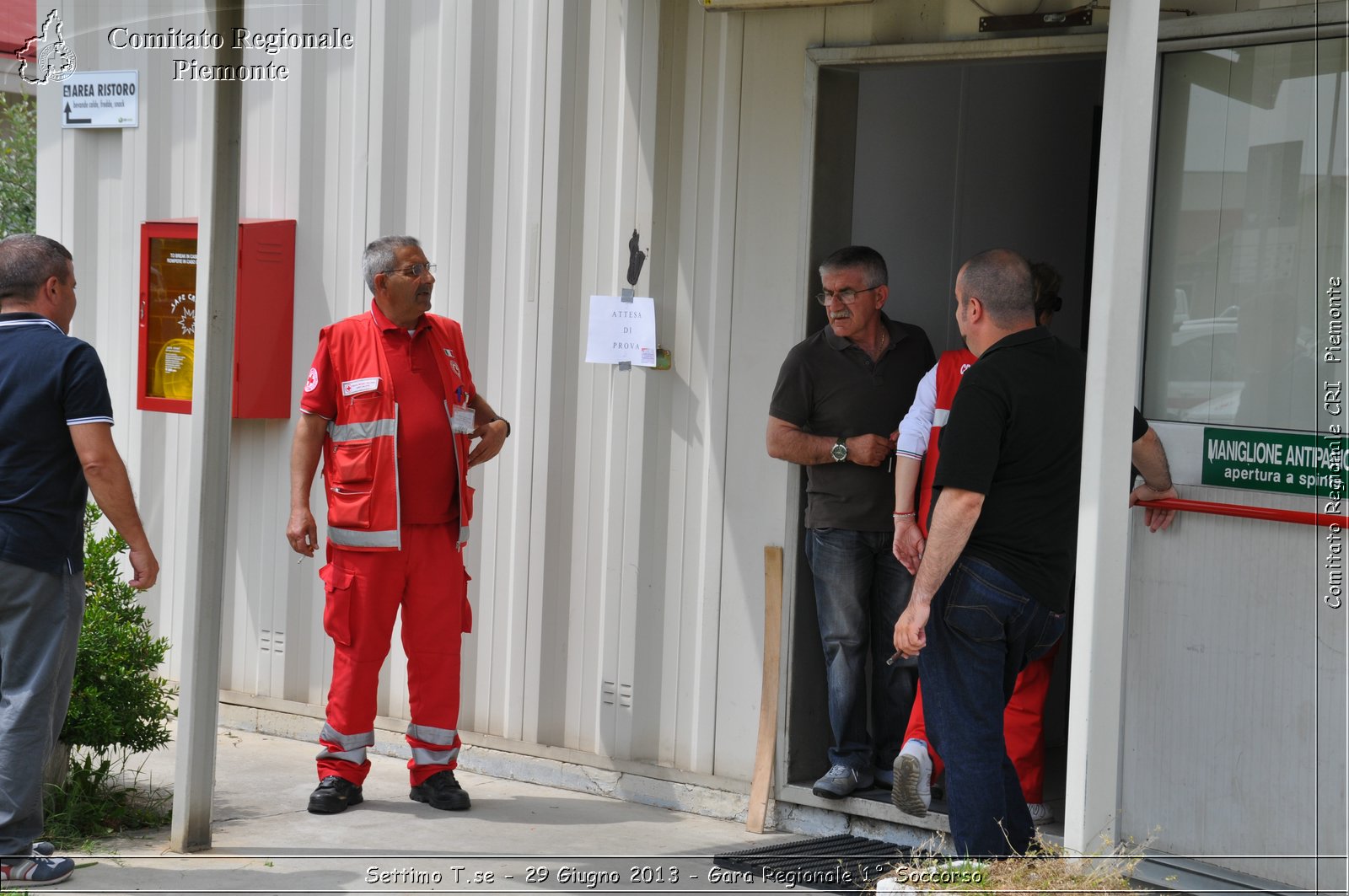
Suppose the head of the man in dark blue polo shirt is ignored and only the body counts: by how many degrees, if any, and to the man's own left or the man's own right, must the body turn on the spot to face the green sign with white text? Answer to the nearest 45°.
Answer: approximately 45° to the man's own right

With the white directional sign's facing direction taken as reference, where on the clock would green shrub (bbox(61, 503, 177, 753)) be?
The green shrub is roughly at 12 o'clock from the white directional sign.

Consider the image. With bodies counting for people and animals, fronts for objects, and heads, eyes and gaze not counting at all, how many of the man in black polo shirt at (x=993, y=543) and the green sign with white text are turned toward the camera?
1

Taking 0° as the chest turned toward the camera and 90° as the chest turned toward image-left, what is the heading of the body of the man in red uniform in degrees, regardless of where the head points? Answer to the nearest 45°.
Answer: approximately 315°

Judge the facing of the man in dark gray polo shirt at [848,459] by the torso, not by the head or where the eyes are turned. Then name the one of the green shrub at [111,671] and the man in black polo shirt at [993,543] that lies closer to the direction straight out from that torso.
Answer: the man in black polo shirt

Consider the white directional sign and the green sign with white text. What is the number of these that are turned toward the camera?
2

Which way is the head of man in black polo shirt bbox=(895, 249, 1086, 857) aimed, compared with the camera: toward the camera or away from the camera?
away from the camera

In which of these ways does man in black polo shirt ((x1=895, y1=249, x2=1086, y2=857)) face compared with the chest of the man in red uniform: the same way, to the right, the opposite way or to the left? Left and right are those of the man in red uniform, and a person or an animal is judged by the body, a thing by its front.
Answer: the opposite way
